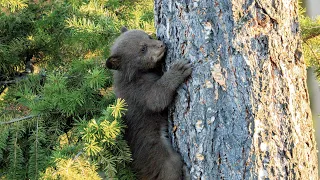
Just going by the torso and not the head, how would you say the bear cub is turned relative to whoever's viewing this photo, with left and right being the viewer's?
facing to the right of the viewer
